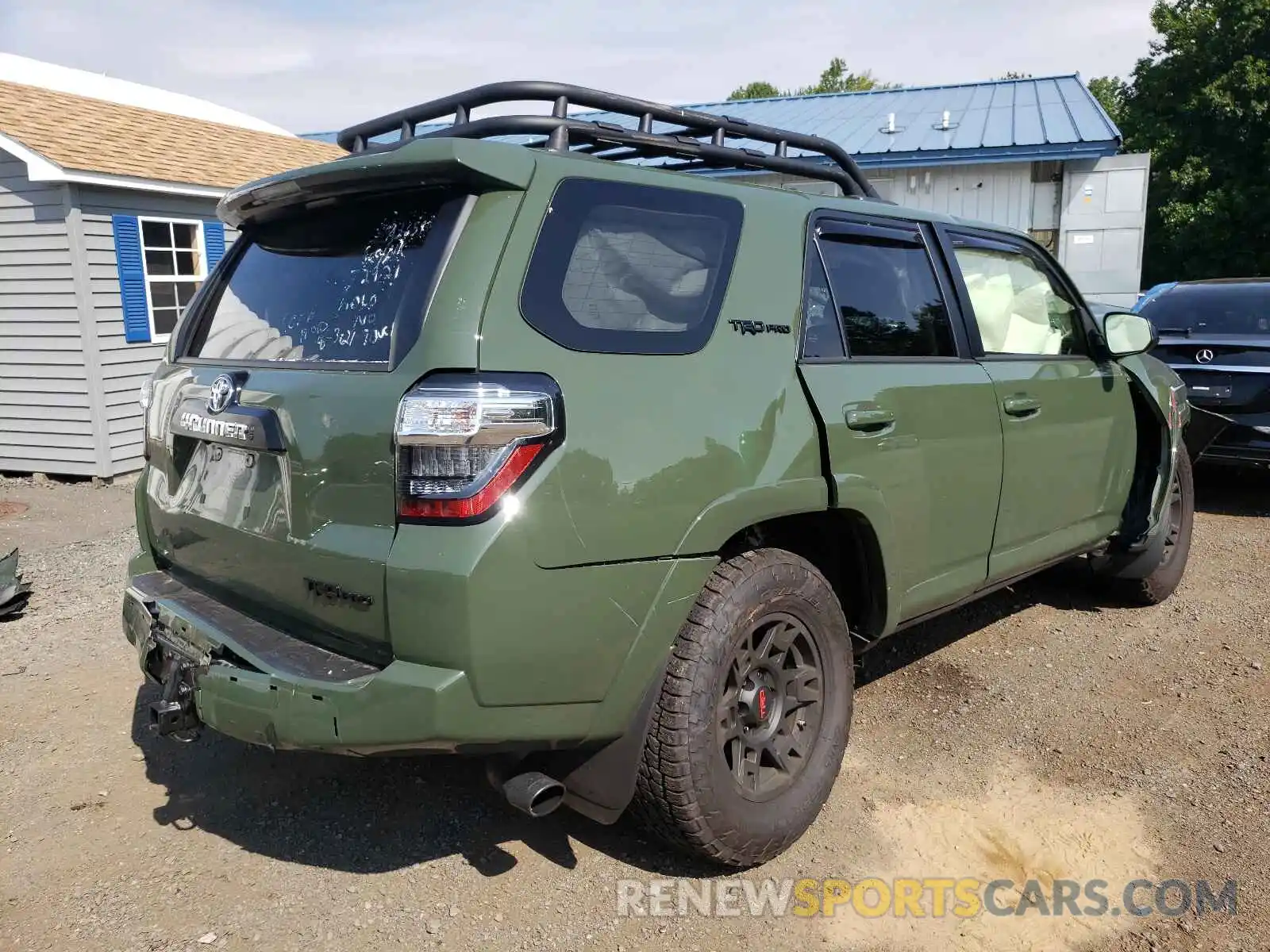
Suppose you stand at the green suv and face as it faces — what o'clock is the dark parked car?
The dark parked car is roughly at 12 o'clock from the green suv.

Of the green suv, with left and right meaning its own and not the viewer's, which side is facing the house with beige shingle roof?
left

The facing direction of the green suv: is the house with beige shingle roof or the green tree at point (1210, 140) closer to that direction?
the green tree

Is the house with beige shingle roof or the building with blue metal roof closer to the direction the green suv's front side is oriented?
the building with blue metal roof

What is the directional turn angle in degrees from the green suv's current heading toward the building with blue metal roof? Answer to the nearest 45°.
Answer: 0° — it already faces it

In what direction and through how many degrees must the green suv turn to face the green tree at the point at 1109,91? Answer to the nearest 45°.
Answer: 0° — it already faces it

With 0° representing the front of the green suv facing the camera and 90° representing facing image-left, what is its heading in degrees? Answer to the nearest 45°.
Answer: approximately 225°

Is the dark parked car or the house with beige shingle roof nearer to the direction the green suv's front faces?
the dark parked car
